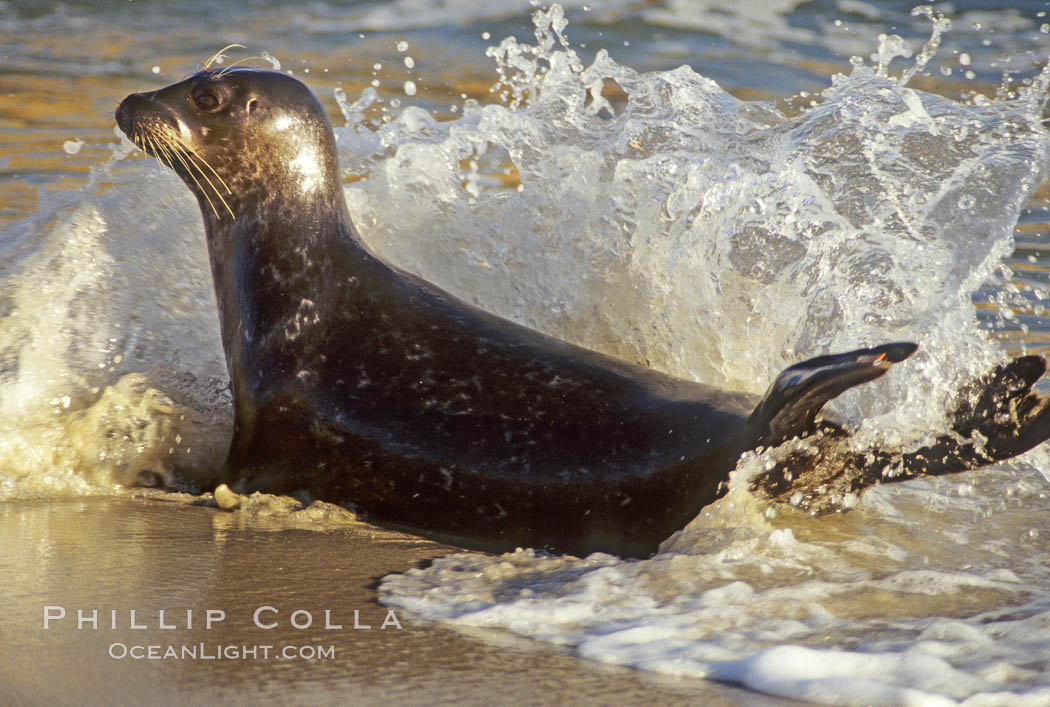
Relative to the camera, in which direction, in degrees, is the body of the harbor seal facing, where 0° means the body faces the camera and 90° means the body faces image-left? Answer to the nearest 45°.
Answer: approximately 90°
